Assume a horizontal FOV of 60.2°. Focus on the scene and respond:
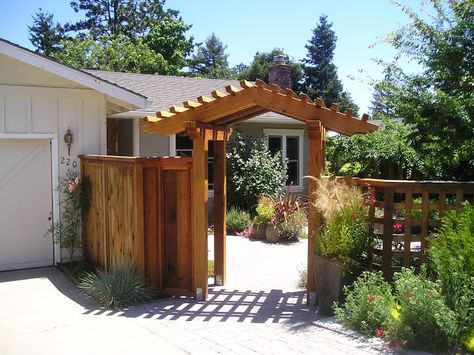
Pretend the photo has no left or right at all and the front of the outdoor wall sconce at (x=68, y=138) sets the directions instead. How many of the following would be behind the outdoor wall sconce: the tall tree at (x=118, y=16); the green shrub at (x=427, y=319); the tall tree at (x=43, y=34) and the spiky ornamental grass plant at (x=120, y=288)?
2

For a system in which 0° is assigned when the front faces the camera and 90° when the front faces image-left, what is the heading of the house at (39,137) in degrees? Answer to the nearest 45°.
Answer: approximately 0°

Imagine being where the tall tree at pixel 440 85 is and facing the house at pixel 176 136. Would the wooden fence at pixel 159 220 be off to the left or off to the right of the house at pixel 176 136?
left

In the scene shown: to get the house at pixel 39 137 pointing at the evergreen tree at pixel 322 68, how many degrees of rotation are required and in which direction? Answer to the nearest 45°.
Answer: approximately 135° to its left

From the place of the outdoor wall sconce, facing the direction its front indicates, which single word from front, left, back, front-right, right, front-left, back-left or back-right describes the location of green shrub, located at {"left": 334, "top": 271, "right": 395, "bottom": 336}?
front-left

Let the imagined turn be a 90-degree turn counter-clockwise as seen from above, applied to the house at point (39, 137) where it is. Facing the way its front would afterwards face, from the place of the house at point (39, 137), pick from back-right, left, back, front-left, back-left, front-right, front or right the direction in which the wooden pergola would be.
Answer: front-right

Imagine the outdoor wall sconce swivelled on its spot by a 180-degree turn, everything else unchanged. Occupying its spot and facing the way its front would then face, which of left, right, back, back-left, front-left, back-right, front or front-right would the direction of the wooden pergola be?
back-right

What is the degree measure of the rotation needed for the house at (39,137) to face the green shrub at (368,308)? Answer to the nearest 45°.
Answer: approximately 45° to its left

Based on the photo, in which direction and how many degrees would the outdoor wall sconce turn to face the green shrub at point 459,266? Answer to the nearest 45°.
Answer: approximately 45° to its left

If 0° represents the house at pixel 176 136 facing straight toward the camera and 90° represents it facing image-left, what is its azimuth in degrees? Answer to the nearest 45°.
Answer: approximately 0°

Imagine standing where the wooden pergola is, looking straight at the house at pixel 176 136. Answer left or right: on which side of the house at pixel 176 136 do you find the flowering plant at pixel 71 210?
left

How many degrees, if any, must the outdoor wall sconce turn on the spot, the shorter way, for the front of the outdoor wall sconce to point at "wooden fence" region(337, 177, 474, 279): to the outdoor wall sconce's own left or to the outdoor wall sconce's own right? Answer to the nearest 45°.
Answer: approximately 45° to the outdoor wall sconce's own left
